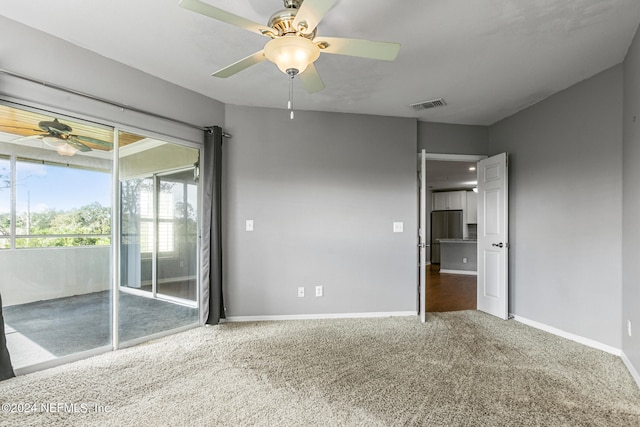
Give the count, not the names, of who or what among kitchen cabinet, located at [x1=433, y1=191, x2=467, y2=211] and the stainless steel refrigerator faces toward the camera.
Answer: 2

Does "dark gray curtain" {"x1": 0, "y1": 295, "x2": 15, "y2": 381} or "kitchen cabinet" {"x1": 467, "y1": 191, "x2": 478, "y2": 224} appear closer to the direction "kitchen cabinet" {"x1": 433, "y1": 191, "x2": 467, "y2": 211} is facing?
the dark gray curtain

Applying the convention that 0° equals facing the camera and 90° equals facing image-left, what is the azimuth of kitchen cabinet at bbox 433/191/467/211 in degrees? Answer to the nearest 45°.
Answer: approximately 0°

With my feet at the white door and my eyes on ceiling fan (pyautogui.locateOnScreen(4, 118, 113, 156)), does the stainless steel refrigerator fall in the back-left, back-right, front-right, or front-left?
back-right

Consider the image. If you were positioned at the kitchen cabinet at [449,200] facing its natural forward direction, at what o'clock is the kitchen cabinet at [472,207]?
the kitchen cabinet at [472,207] is roughly at 10 o'clock from the kitchen cabinet at [449,200].

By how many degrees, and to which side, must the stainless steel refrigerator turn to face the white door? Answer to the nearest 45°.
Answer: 0° — it already faces it

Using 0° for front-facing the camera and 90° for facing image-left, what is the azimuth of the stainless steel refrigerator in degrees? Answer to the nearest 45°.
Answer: approximately 0°

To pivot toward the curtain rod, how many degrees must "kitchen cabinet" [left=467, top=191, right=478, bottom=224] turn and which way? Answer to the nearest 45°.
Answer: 0° — it already faces it
